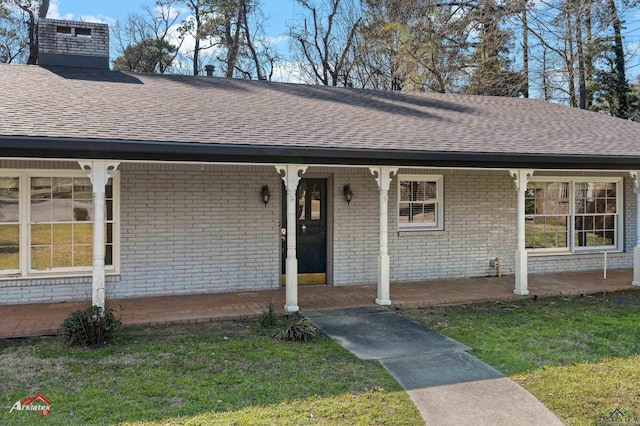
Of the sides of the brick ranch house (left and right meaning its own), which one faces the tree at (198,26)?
back

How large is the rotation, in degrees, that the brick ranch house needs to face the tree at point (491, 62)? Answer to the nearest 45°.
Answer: approximately 135° to its left

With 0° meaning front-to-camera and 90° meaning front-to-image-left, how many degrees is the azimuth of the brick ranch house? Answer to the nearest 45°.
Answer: approximately 0°

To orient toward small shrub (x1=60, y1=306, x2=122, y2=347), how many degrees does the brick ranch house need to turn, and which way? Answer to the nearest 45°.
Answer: approximately 45° to its right

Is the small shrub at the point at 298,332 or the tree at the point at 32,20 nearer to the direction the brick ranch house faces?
the small shrub

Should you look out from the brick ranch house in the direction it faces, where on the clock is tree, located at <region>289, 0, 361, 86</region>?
The tree is roughly at 6 o'clock from the brick ranch house.

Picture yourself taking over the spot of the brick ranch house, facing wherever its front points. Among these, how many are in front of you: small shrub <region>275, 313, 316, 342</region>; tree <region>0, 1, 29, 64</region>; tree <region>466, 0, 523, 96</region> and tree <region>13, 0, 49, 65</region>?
1

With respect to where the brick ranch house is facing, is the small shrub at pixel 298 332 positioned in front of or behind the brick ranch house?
in front

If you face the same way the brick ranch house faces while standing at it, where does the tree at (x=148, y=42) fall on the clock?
The tree is roughly at 5 o'clock from the brick ranch house.

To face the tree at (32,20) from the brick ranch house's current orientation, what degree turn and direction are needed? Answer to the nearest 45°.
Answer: approximately 135° to its right
